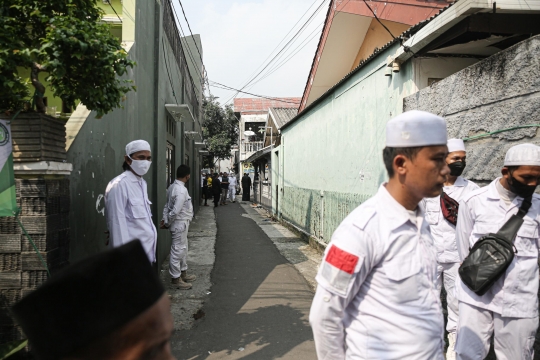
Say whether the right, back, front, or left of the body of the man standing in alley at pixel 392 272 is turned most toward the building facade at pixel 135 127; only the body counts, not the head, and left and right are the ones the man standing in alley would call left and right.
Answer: back

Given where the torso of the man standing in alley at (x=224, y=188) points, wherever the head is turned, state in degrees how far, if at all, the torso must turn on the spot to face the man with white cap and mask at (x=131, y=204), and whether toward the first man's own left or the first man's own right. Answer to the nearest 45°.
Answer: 0° — they already face them

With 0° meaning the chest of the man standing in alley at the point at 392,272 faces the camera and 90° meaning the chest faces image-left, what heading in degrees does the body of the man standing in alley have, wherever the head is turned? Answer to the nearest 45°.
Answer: approximately 315°

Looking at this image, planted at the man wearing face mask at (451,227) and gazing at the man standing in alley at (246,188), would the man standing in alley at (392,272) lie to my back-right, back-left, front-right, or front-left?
back-left

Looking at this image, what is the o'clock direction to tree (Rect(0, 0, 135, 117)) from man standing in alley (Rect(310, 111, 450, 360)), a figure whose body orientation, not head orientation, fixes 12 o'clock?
The tree is roughly at 5 o'clock from the man standing in alley.
